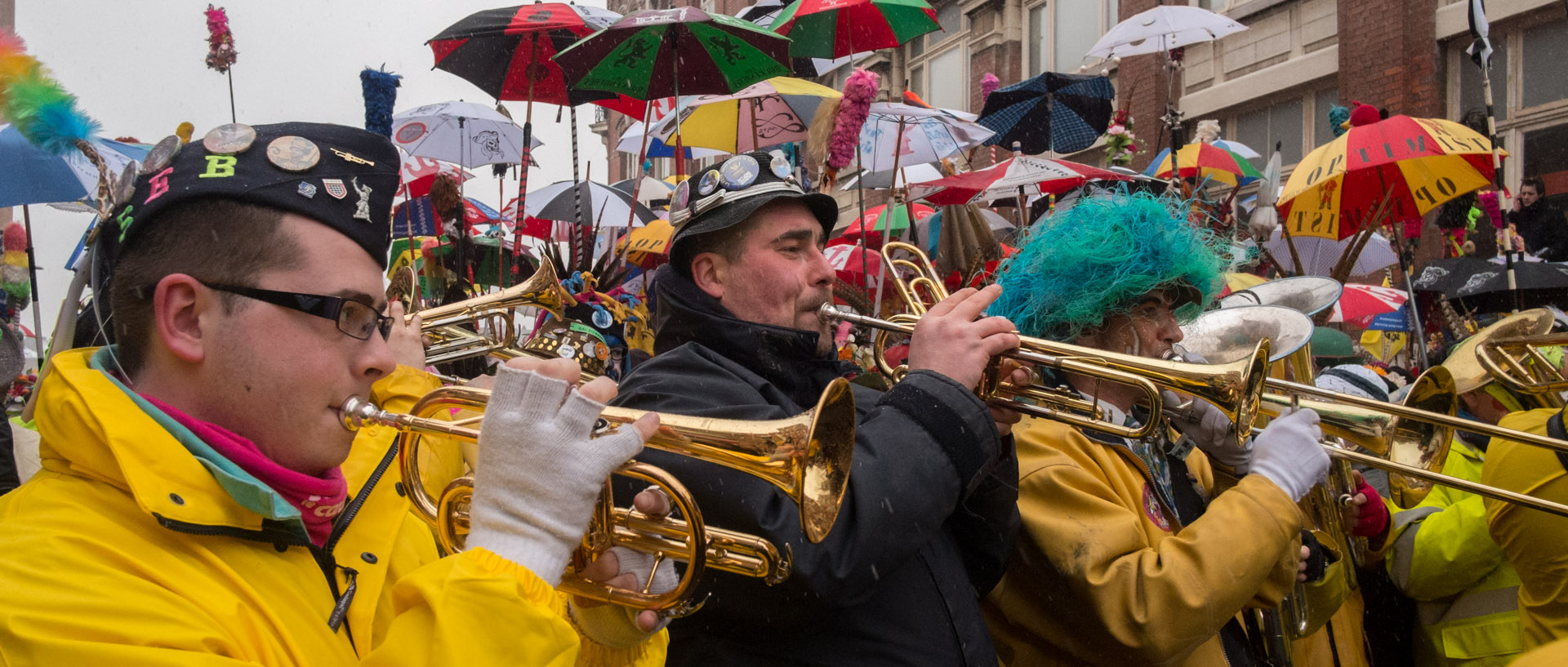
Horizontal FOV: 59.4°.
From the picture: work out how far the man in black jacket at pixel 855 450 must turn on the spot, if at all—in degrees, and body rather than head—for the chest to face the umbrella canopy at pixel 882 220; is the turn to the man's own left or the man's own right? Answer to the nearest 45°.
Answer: approximately 90° to the man's own left

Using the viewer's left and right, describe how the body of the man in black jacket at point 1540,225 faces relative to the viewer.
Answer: facing the viewer and to the left of the viewer

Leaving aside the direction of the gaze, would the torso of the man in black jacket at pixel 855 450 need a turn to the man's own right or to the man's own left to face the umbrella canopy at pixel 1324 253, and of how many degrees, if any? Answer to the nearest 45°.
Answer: approximately 45° to the man's own left

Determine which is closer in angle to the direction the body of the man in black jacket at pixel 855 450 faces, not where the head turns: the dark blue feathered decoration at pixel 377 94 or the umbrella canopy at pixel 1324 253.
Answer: the umbrella canopy

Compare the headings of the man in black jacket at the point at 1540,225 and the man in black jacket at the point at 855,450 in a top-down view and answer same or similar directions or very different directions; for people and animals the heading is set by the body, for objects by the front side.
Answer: very different directions

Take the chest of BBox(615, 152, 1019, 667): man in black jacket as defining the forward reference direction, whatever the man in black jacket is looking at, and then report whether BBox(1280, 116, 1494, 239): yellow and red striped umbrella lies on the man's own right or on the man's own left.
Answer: on the man's own left

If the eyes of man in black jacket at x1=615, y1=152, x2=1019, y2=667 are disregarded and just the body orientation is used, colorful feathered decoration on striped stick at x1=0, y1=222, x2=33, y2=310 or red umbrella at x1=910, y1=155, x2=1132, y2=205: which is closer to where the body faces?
the red umbrella

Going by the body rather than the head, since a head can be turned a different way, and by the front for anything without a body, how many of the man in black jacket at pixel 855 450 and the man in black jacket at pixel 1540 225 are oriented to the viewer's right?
1

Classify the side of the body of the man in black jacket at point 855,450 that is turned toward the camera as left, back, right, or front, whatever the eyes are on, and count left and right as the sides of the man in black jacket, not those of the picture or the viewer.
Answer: right

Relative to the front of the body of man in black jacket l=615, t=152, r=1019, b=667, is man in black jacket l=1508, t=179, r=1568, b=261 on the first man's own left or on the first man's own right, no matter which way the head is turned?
on the first man's own left

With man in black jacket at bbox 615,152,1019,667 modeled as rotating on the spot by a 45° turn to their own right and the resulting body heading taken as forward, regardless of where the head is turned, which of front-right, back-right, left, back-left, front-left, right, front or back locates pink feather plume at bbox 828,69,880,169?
back-left

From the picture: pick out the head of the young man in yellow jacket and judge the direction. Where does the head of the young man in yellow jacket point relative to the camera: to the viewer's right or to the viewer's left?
to the viewer's right
